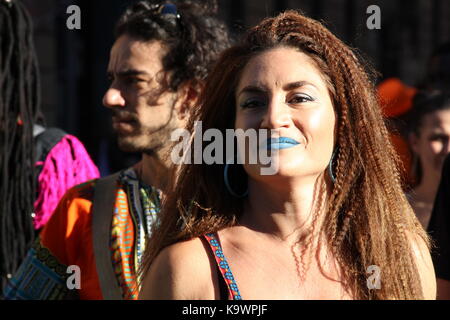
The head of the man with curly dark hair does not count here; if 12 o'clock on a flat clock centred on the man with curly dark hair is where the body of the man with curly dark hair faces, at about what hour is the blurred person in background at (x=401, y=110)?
The blurred person in background is roughly at 6 o'clock from the man with curly dark hair.

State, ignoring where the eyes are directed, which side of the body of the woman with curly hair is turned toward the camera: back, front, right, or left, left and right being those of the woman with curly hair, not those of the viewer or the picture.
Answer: front

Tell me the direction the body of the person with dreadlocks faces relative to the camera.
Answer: away from the camera

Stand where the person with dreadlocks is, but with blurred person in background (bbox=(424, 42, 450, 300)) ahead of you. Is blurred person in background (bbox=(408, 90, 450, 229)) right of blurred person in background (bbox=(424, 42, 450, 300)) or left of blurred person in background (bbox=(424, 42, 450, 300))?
left

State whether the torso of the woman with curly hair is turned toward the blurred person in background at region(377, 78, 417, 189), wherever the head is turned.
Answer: no

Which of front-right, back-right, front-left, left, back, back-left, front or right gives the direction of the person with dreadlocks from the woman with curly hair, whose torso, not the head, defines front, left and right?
back-right

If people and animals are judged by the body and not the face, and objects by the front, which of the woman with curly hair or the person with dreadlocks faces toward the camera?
the woman with curly hair

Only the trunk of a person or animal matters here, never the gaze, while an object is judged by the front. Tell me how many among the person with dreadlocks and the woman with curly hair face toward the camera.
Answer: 1

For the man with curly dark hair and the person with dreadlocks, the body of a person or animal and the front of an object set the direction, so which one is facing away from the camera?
the person with dreadlocks

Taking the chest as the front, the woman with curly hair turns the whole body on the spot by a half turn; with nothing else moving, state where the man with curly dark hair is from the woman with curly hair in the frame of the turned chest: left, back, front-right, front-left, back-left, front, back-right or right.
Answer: front-left

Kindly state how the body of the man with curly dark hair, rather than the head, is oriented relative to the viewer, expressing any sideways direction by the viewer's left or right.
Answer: facing the viewer and to the left of the viewer

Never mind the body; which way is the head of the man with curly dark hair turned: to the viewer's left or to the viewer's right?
to the viewer's left

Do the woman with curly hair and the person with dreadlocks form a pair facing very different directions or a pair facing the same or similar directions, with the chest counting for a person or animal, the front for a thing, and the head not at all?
very different directions

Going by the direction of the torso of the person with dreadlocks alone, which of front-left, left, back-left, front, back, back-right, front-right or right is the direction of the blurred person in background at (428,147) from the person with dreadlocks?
right

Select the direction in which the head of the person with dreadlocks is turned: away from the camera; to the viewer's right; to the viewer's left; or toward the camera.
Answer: away from the camera

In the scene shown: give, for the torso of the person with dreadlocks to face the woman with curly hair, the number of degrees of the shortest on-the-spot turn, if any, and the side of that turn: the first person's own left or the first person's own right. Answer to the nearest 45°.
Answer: approximately 135° to the first person's own right

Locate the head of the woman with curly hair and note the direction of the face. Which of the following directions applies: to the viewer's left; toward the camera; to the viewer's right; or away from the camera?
toward the camera

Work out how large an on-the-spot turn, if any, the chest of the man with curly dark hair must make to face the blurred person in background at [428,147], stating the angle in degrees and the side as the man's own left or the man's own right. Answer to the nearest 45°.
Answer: approximately 180°
